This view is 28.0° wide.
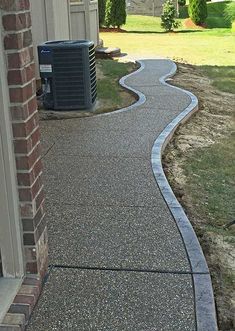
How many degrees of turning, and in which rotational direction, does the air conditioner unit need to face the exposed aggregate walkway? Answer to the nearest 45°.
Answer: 0° — it already faces it

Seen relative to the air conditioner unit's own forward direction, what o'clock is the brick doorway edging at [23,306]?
The brick doorway edging is roughly at 12 o'clock from the air conditioner unit.

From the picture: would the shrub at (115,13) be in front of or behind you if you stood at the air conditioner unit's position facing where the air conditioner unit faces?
behind

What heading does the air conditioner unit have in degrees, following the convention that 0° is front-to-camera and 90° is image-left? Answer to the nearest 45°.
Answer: approximately 0°

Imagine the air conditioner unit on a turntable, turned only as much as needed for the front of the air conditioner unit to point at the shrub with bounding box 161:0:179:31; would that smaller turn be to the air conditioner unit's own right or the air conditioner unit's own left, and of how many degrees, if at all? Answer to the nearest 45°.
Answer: approximately 180°

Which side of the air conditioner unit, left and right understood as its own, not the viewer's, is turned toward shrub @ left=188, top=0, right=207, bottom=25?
back

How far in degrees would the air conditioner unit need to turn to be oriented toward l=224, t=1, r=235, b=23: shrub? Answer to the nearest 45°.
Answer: approximately 135° to its left

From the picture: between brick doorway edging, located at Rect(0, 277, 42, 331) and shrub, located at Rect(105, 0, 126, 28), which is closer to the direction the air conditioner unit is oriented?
the brick doorway edging

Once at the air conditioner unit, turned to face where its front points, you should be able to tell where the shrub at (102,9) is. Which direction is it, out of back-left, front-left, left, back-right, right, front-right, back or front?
back
